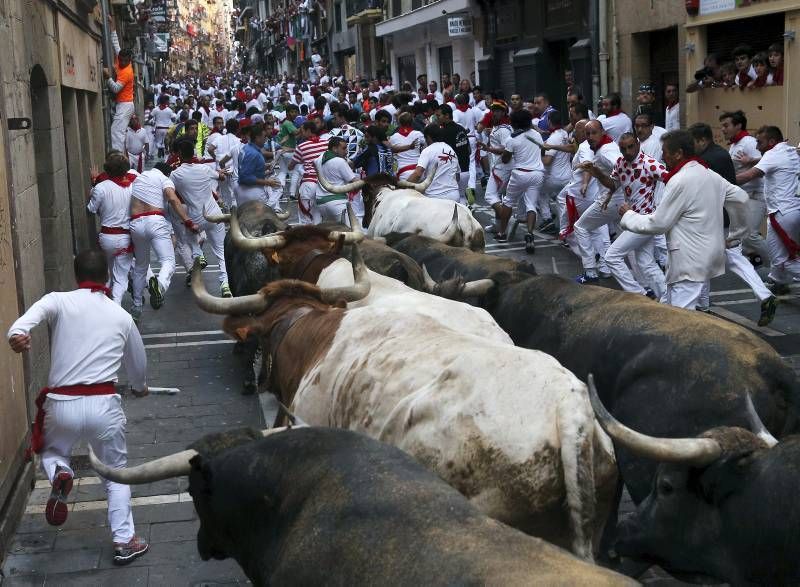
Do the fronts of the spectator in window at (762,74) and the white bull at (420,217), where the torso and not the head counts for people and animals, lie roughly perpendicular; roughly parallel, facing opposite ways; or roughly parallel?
roughly perpendicular

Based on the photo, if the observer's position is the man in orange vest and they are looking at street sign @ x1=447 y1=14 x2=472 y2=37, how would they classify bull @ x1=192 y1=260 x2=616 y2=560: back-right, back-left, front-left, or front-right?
back-right

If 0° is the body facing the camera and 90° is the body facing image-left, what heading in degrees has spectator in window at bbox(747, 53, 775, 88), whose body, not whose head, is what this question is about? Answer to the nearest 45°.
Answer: approximately 45°

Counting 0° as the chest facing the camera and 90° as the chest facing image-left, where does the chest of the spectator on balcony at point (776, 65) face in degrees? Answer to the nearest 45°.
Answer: approximately 45°

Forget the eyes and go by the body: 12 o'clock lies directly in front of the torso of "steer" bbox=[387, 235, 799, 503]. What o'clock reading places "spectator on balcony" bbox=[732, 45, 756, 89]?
The spectator on balcony is roughly at 2 o'clock from the steer.

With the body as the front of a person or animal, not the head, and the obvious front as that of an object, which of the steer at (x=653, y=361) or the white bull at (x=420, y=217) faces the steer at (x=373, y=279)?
the steer at (x=653, y=361)

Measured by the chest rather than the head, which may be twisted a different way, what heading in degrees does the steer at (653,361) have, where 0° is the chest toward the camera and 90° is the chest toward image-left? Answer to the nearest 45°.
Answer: approximately 135°

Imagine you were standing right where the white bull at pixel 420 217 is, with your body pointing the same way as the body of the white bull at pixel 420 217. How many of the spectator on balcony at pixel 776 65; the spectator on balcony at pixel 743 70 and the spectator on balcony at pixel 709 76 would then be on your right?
3

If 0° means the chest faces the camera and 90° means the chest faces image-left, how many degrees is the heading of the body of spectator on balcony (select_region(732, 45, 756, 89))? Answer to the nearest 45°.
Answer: approximately 45°

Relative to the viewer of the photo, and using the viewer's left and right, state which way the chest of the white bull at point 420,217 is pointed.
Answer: facing away from the viewer and to the left of the viewer

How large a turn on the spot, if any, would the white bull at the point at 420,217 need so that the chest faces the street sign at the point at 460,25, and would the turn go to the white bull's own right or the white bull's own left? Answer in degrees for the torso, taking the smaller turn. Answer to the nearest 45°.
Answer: approximately 45° to the white bull's own right

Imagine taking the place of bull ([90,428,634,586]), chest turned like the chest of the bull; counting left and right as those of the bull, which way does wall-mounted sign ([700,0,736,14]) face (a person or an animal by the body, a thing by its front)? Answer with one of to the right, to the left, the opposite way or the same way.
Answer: to the left

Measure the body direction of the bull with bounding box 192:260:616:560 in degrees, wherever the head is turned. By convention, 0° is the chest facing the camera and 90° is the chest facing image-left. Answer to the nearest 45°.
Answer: approximately 135°
